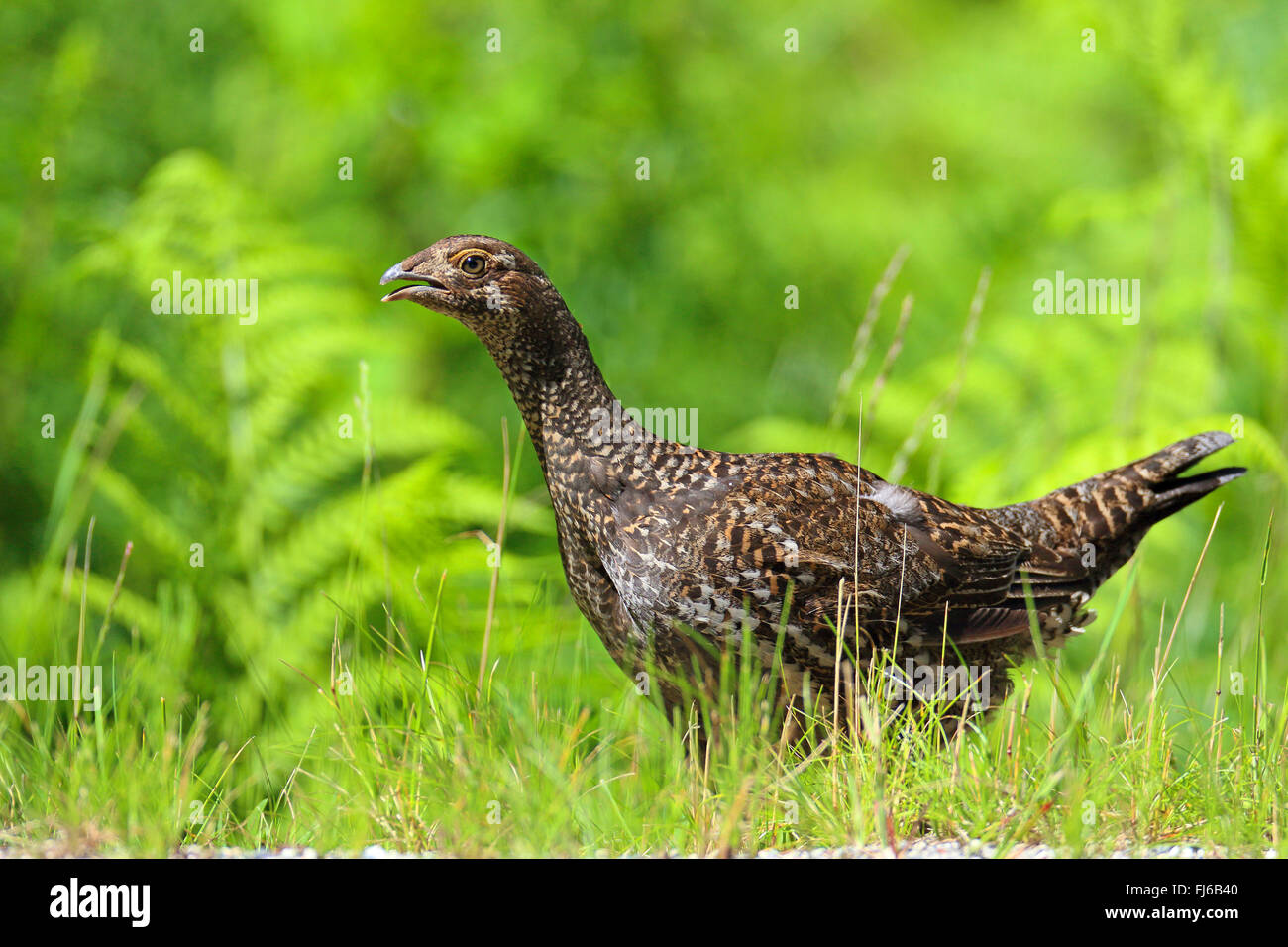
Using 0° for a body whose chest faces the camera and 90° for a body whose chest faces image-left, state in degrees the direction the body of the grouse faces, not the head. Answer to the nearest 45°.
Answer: approximately 90°
